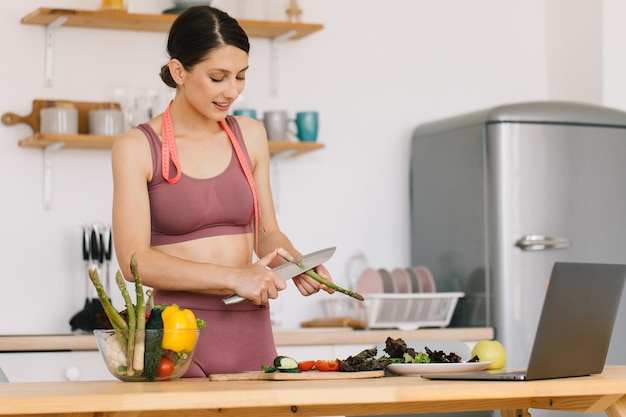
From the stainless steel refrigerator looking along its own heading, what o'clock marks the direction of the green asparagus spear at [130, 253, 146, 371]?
The green asparagus spear is roughly at 2 o'clock from the stainless steel refrigerator.

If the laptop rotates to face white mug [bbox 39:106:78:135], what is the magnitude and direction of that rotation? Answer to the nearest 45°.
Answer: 0° — it already faces it

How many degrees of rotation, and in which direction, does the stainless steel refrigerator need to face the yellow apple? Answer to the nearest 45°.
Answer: approximately 45° to its right

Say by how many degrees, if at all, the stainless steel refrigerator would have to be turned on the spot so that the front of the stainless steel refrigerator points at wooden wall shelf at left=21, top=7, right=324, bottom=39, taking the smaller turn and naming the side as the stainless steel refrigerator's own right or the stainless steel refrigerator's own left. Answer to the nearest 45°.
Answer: approximately 135° to the stainless steel refrigerator's own right

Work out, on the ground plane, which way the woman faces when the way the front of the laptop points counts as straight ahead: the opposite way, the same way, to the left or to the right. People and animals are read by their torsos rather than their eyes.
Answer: the opposite way

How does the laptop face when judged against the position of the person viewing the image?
facing away from the viewer and to the left of the viewer

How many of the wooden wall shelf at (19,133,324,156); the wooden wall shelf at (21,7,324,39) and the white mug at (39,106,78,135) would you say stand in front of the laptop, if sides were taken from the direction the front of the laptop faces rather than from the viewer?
3

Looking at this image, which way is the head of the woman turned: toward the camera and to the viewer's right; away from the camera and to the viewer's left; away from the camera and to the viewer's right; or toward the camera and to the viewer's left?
toward the camera and to the viewer's right

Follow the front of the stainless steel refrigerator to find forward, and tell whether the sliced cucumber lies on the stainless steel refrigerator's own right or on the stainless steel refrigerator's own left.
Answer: on the stainless steel refrigerator's own right

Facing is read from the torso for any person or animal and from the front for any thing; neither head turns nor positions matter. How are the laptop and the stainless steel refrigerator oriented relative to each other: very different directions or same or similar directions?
very different directions

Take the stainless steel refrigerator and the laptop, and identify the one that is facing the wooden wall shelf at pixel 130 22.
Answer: the laptop

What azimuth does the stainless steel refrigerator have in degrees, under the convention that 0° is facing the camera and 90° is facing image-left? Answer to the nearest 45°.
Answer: approximately 315°
